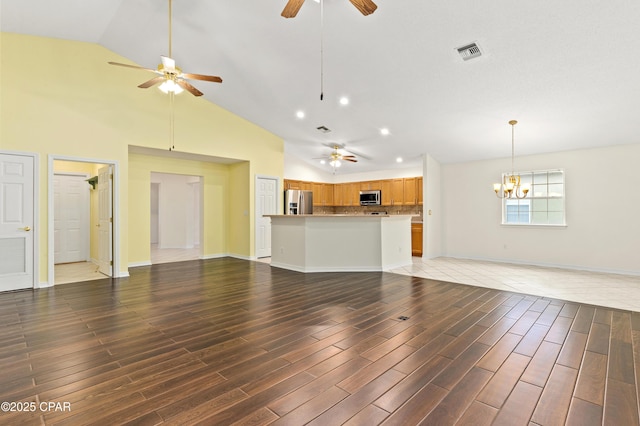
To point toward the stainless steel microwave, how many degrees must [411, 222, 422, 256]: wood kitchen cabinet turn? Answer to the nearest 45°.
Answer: approximately 135° to its right

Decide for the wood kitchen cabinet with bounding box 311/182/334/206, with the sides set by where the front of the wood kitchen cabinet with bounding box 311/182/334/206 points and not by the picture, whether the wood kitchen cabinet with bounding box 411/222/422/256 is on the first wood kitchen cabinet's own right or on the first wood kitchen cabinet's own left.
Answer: on the first wood kitchen cabinet's own left

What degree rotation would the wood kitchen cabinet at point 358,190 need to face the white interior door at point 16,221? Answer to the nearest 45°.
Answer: approximately 45° to its right

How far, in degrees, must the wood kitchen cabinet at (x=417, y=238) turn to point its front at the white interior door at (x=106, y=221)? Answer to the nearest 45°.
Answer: approximately 45° to its right

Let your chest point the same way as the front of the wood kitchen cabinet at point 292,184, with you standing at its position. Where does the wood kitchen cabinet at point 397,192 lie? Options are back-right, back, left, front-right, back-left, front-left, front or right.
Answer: left

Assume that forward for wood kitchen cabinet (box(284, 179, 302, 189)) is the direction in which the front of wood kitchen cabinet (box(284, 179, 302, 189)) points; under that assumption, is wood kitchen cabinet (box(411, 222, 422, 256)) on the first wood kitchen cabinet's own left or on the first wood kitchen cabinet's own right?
on the first wood kitchen cabinet's own left

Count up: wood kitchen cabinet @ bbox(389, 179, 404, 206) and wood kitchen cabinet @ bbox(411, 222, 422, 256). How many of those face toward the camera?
2

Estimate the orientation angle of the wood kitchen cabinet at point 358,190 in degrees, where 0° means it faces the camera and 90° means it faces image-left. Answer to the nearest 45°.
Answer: approximately 0°

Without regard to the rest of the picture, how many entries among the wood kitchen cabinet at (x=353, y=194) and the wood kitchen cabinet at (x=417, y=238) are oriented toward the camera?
2
